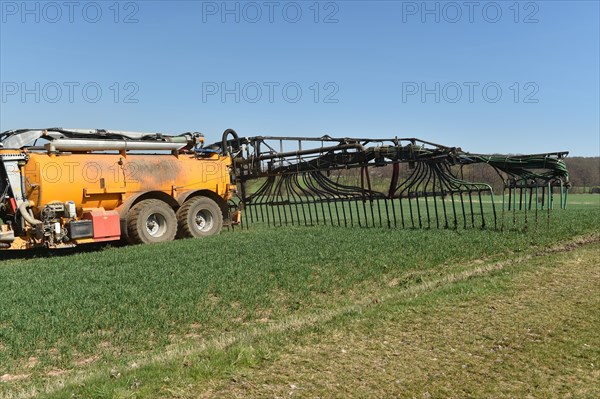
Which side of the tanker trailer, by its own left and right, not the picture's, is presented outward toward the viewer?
left
